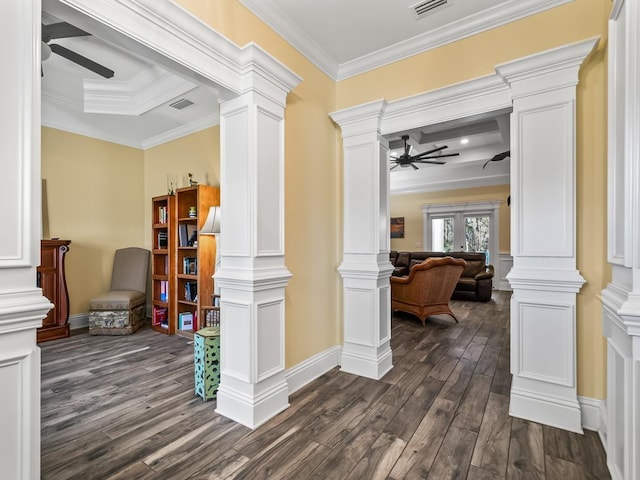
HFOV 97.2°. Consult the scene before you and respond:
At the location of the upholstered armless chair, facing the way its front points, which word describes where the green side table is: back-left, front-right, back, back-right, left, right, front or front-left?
front-left

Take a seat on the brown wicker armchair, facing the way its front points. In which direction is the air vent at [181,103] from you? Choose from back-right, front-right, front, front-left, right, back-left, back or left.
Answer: left

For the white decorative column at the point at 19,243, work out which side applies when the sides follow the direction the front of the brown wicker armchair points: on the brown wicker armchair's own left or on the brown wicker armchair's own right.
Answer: on the brown wicker armchair's own left

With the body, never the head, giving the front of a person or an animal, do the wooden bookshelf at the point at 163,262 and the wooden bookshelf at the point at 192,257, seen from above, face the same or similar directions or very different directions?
same or similar directions

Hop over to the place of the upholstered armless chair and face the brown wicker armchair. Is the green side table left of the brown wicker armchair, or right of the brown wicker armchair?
right

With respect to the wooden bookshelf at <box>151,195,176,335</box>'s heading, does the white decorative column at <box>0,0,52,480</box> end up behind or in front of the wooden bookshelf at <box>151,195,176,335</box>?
in front

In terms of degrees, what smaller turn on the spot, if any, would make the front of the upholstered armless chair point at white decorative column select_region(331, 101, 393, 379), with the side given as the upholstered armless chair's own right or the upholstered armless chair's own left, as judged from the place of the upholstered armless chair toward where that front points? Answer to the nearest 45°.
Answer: approximately 90° to the upholstered armless chair's own left

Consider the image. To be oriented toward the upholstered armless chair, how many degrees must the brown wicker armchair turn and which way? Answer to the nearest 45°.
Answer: approximately 90° to its left

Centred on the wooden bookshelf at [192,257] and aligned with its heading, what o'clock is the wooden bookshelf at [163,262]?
the wooden bookshelf at [163,262] is roughly at 3 o'clock from the wooden bookshelf at [192,257].

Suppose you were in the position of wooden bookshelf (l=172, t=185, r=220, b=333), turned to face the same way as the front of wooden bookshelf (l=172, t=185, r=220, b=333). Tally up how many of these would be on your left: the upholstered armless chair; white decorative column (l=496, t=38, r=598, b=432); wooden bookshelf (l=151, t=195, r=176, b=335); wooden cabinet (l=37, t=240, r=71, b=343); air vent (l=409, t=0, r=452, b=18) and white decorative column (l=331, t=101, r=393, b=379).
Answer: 3

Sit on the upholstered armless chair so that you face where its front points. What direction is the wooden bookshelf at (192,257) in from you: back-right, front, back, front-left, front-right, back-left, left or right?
left

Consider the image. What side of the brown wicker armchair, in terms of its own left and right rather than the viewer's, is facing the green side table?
left

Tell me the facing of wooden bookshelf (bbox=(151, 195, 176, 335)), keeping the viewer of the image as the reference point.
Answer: facing the viewer and to the left of the viewer

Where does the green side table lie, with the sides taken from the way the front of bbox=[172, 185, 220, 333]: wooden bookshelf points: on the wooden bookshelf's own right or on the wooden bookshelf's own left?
on the wooden bookshelf's own left

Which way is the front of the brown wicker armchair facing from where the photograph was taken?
facing away from the viewer and to the left of the viewer

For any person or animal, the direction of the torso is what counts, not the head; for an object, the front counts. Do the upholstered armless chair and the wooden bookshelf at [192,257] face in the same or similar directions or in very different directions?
same or similar directions
